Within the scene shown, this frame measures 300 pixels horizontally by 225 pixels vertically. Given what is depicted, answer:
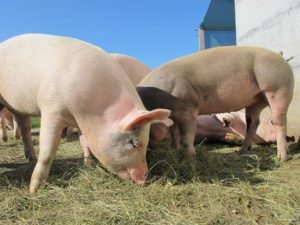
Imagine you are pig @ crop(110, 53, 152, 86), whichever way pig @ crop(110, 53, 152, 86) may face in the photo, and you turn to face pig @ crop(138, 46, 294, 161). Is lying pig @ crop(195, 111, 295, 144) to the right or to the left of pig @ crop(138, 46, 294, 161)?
left

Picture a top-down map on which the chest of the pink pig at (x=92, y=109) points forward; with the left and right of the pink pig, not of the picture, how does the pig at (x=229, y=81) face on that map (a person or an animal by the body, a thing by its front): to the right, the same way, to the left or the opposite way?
the opposite way

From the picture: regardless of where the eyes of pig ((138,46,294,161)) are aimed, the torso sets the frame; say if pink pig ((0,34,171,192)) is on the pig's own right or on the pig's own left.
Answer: on the pig's own left

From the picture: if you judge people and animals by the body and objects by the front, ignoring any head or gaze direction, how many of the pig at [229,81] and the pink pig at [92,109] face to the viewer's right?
1

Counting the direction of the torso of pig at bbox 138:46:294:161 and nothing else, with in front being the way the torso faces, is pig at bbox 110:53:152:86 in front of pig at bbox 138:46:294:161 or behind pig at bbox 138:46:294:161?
in front

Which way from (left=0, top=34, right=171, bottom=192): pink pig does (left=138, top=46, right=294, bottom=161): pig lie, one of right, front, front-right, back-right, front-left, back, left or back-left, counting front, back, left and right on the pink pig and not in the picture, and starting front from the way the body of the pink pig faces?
front-left

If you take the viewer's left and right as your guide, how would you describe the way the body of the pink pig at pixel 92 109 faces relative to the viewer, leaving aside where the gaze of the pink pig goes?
facing to the right of the viewer

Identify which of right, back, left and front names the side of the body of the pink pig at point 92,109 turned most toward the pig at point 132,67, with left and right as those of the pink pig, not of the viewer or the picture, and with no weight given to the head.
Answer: left

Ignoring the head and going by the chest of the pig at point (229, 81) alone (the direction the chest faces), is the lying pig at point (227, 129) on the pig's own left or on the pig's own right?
on the pig's own right

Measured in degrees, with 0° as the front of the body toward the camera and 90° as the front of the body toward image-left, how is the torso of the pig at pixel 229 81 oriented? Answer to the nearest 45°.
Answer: approximately 90°

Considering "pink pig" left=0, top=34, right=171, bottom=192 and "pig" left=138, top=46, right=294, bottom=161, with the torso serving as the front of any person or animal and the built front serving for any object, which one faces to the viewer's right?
the pink pig
